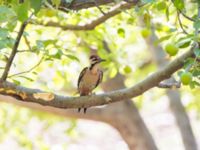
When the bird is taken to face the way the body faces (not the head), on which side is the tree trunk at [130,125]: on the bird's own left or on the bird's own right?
on the bird's own left

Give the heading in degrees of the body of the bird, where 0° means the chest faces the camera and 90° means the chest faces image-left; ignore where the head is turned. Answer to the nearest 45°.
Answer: approximately 315°

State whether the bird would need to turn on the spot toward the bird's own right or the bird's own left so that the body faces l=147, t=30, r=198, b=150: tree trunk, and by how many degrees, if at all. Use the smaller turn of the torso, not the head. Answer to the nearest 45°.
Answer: approximately 90° to the bird's own left
